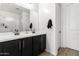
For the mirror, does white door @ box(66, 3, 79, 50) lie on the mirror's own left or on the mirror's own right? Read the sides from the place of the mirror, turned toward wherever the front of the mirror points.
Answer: on the mirror's own left

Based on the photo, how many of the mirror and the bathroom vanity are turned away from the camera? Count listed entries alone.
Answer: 0

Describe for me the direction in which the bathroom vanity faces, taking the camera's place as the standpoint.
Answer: facing the viewer and to the right of the viewer

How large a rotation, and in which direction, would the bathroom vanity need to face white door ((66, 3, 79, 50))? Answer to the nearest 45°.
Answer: approximately 90° to its left

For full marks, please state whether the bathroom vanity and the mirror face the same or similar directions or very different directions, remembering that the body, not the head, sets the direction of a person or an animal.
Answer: same or similar directions
